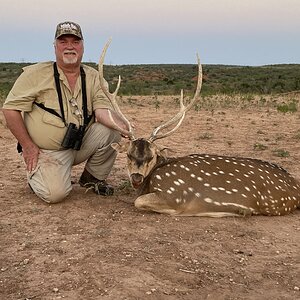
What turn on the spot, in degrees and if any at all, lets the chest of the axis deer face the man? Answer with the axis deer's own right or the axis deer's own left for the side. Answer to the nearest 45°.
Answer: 0° — it already faces them

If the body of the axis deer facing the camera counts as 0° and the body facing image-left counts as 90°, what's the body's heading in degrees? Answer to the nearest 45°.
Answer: approximately 90°
